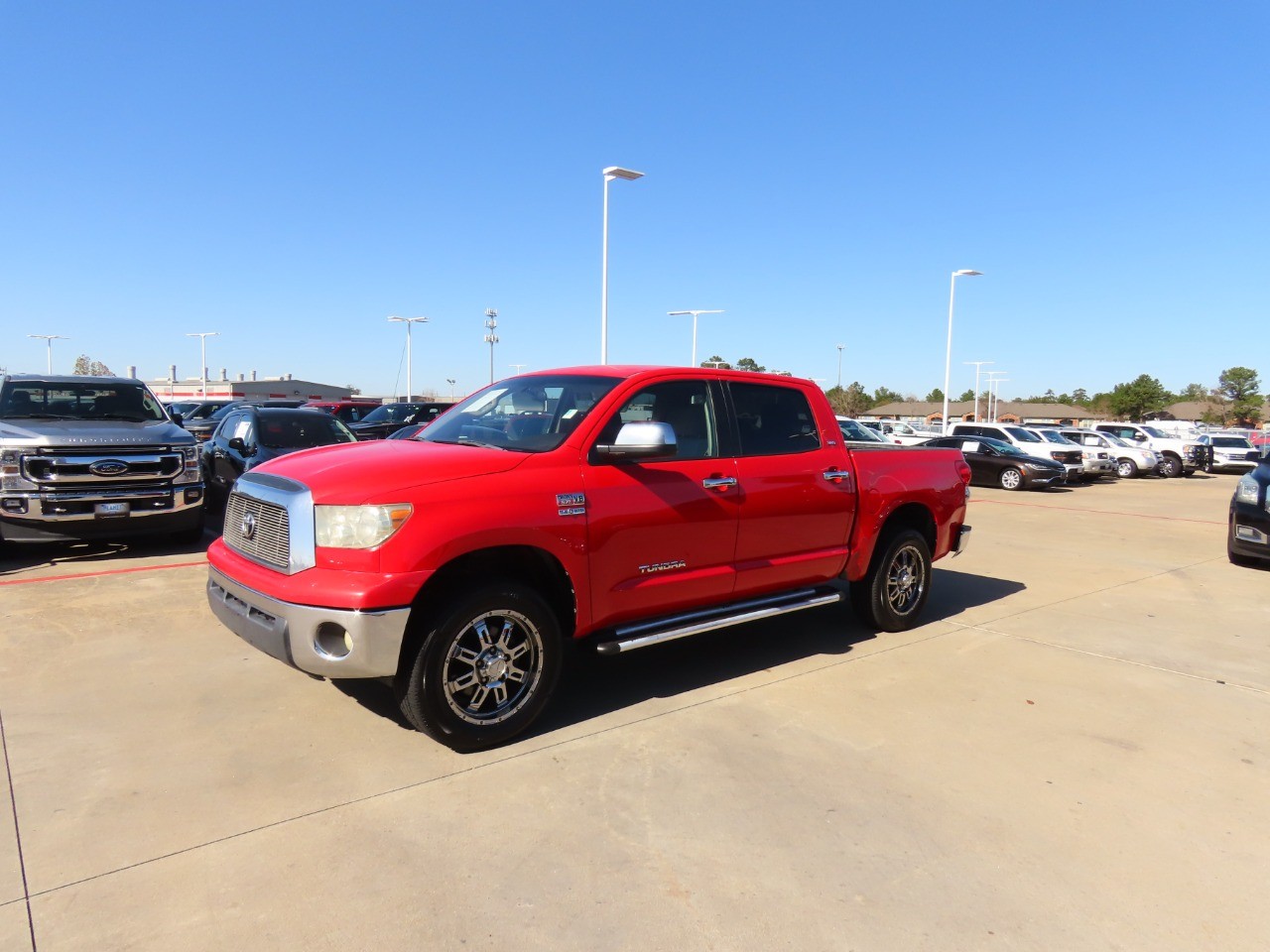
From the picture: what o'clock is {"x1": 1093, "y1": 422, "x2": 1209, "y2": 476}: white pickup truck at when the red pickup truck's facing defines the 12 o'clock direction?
The white pickup truck is roughly at 6 o'clock from the red pickup truck.

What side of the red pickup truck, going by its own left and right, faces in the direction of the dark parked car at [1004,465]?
back

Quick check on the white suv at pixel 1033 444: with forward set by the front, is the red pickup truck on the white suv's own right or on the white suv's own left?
on the white suv's own right

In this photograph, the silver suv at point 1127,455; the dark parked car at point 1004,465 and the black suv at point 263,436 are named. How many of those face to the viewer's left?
0

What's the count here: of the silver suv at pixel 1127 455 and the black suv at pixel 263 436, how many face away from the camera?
0

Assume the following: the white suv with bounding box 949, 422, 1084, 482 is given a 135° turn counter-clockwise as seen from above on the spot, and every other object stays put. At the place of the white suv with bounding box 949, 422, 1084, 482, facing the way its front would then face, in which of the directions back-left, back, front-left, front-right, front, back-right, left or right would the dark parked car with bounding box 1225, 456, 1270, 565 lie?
back

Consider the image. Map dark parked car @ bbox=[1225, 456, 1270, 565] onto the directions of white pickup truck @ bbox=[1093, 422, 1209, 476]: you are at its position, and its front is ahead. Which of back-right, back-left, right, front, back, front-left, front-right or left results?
front-right

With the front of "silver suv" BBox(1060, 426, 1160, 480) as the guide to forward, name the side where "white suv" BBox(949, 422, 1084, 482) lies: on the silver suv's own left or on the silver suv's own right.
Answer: on the silver suv's own right

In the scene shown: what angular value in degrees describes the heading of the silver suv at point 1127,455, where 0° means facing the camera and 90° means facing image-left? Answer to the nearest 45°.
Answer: approximately 315°

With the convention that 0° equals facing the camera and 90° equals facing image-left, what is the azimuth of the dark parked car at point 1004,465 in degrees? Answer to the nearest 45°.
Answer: approximately 315°

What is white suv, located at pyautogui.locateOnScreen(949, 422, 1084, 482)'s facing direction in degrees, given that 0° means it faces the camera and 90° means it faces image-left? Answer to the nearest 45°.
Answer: approximately 315°

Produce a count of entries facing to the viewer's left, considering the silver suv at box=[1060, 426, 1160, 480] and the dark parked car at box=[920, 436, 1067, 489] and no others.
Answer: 0

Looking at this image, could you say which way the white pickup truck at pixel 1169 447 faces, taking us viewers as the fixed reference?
facing the viewer and to the right of the viewer

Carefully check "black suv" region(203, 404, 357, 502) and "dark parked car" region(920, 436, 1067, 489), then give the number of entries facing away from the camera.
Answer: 0

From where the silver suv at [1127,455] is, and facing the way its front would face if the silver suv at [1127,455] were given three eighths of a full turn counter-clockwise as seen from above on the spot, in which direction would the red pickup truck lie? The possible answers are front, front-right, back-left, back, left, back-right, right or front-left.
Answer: back
